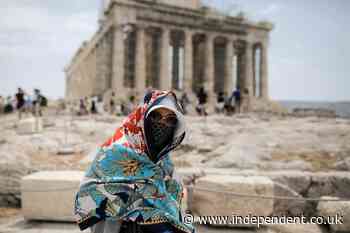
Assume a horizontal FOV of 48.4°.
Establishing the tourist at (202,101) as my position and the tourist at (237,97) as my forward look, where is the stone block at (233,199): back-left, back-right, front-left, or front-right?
back-right

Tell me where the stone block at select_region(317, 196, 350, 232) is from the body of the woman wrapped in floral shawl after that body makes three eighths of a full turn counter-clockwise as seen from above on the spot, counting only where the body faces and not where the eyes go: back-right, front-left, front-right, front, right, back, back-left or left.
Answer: front-right

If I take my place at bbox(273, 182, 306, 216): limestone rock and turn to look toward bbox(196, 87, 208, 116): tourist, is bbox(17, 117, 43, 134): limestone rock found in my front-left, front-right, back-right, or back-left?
front-left

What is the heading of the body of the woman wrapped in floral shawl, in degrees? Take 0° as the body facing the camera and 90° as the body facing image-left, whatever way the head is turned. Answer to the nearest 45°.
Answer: approximately 315°

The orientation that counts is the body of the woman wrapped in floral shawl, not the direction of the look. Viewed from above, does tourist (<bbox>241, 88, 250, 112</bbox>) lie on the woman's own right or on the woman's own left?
on the woman's own left

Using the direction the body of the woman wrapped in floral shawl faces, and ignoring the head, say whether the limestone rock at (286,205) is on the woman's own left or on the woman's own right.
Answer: on the woman's own left

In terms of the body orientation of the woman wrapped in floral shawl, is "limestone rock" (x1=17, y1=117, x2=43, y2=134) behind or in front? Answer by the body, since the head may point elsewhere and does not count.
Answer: behind

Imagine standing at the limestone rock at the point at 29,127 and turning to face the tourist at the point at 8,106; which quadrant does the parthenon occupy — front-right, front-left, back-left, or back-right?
front-right

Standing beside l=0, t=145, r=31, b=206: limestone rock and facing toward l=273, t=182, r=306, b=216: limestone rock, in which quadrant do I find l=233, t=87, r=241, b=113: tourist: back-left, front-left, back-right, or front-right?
front-left

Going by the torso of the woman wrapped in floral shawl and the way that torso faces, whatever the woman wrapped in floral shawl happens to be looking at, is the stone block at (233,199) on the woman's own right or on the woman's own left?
on the woman's own left
